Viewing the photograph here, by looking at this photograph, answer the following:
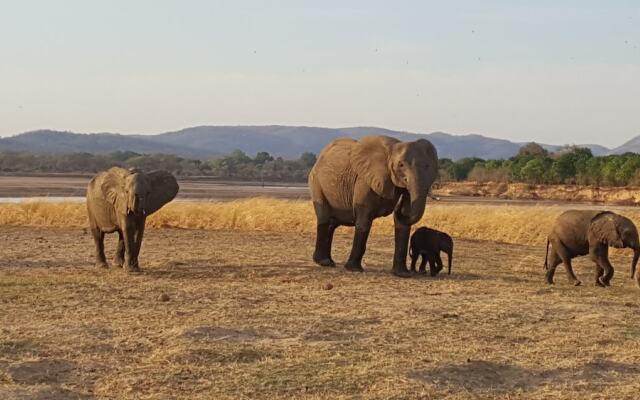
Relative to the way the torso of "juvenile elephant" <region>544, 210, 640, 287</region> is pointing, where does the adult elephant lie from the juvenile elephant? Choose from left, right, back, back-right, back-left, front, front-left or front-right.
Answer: back

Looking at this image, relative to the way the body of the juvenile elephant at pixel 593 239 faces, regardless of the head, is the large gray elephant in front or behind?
behind

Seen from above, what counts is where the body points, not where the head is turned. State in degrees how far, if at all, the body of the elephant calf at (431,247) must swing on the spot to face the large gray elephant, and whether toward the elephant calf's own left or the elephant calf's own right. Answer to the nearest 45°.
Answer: approximately 180°

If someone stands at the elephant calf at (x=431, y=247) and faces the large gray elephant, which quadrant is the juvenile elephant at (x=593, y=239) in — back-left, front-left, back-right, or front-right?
back-left

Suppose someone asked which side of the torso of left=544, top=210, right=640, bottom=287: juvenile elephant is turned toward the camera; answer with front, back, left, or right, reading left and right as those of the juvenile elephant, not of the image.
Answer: right

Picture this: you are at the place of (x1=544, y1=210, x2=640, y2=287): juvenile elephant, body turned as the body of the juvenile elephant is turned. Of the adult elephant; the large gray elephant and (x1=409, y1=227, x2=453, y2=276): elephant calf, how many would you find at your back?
3

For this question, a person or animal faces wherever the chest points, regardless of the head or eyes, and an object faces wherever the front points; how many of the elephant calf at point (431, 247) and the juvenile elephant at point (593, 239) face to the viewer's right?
2

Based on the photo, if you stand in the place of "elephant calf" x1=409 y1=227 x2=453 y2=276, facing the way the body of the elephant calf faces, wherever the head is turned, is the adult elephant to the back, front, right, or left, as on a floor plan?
back

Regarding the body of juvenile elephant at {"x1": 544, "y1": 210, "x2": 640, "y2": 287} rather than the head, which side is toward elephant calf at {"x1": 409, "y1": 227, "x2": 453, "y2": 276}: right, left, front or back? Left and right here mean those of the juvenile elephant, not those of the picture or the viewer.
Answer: back

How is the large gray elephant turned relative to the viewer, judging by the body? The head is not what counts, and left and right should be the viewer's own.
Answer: facing the viewer and to the right of the viewer

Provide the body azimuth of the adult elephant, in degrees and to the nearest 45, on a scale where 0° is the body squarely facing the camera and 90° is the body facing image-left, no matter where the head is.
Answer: approximately 315°

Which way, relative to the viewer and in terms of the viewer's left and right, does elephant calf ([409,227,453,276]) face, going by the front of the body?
facing to the right of the viewer
